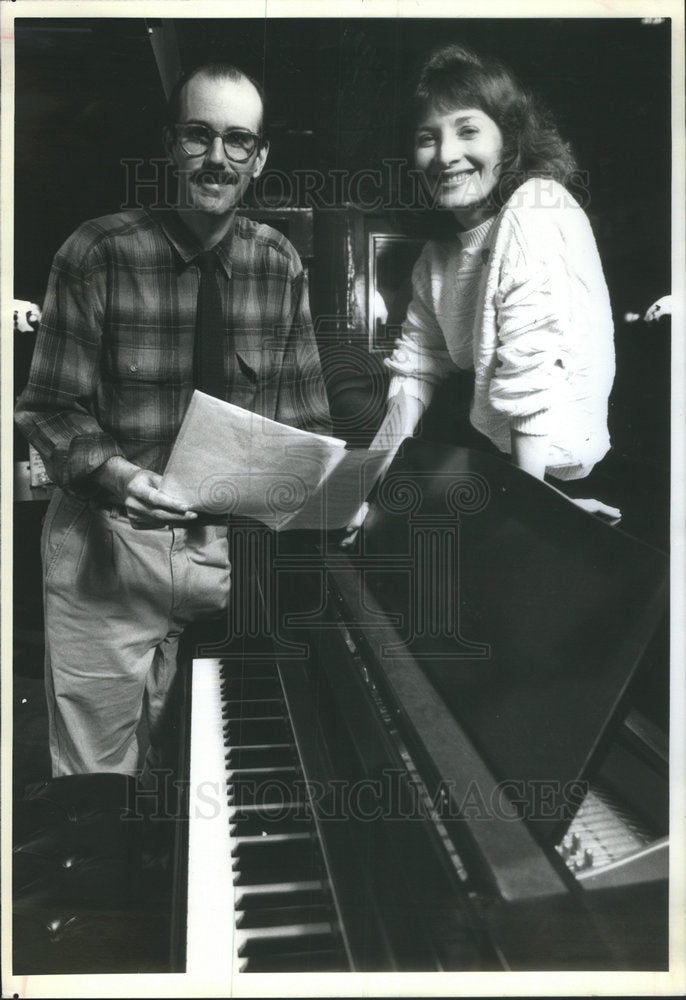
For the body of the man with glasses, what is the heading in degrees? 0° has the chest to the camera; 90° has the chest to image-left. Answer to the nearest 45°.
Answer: approximately 0°

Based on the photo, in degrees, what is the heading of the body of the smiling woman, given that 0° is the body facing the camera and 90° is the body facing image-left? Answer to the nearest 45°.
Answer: approximately 45°

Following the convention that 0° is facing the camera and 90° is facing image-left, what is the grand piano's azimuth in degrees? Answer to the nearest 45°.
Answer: approximately 90°

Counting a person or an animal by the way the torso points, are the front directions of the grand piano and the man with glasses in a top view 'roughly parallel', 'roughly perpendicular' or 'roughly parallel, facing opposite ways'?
roughly perpendicular

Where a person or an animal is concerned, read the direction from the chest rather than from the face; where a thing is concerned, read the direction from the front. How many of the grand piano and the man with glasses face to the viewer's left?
1

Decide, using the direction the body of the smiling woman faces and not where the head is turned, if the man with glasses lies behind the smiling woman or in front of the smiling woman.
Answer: in front
